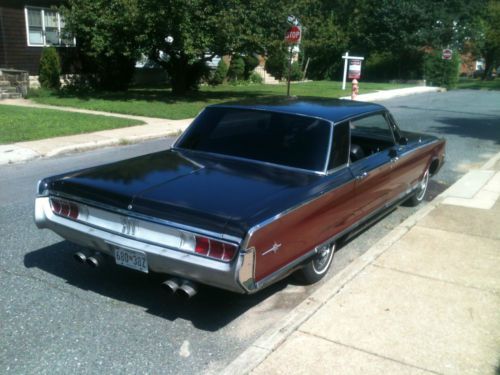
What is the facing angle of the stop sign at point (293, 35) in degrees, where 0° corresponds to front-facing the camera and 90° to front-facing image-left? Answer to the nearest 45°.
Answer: approximately 0°

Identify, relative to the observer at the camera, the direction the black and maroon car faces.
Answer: facing away from the viewer and to the right of the viewer

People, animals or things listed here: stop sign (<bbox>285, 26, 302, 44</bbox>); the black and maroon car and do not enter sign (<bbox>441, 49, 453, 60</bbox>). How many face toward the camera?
2

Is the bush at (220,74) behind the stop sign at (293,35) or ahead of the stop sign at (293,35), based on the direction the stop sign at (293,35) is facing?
behind

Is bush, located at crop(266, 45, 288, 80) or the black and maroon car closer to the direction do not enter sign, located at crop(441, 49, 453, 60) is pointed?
the black and maroon car

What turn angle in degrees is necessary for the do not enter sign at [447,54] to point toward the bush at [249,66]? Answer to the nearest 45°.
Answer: approximately 45° to its right

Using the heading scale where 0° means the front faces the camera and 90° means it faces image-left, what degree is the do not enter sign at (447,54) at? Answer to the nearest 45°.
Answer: approximately 0°

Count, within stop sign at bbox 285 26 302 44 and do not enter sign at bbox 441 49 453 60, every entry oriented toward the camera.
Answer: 2

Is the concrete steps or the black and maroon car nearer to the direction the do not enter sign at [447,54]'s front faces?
the black and maroon car

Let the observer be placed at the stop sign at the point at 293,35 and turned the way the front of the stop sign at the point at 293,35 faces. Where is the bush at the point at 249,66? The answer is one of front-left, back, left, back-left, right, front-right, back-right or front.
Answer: back

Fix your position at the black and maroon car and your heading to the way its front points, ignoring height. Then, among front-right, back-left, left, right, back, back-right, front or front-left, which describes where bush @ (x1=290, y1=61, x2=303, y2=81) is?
front-left

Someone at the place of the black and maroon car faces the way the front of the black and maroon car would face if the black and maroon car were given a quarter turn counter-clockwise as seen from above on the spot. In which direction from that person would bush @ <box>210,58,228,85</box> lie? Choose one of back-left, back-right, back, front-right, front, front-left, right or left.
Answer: front-right

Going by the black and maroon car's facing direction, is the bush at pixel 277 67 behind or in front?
in front
